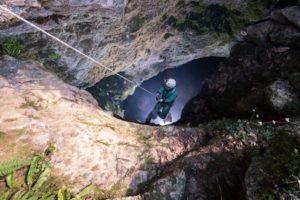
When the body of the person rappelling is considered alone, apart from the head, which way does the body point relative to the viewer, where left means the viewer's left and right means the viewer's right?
facing the viewer and to the left of the viewer

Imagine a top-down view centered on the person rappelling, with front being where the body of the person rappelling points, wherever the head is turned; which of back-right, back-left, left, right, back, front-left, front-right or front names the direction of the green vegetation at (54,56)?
front

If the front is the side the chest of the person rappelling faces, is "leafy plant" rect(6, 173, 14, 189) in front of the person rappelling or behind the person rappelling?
in front
